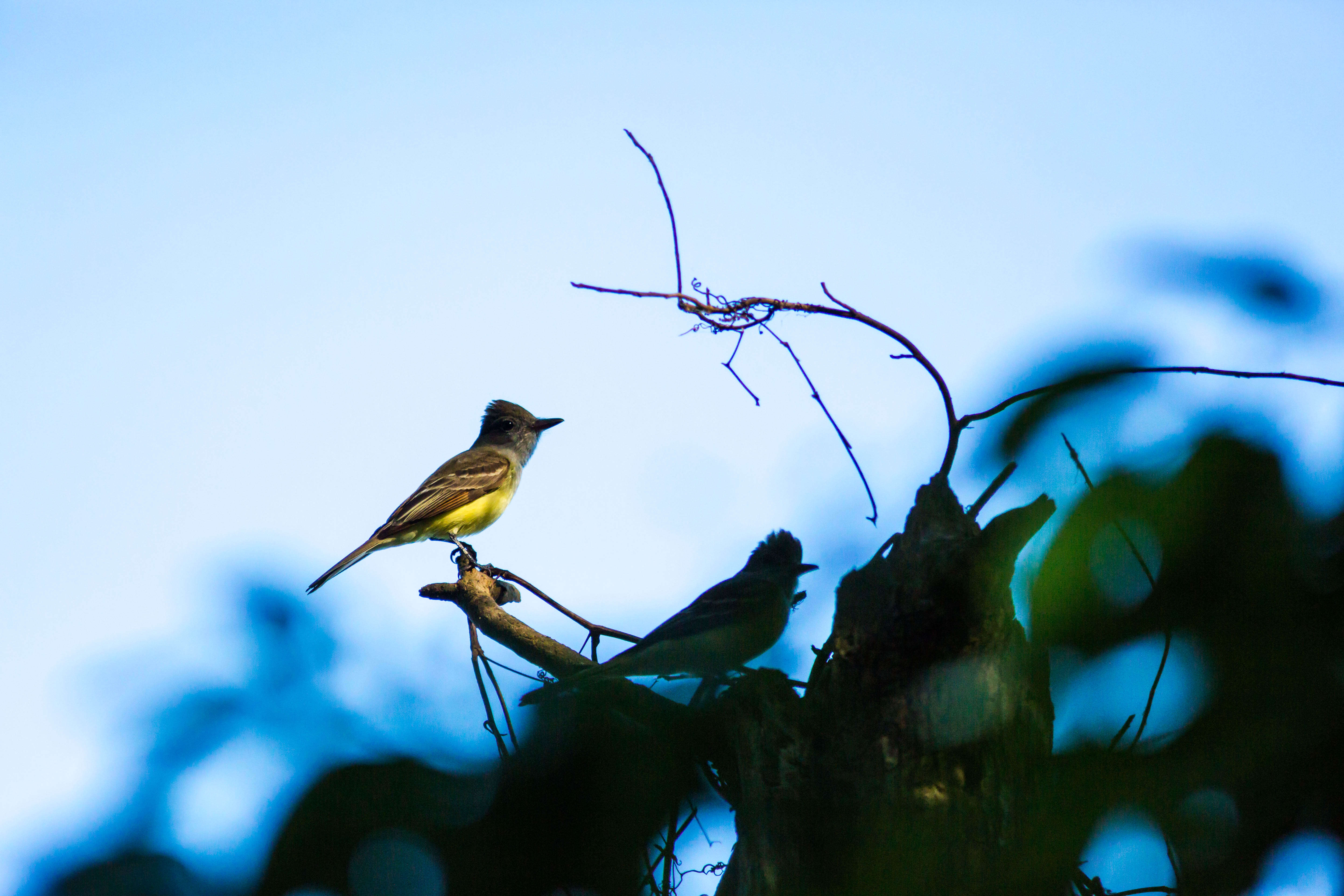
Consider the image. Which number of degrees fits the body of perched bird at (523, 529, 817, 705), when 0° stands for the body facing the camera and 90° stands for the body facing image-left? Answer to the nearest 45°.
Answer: approximately 270°

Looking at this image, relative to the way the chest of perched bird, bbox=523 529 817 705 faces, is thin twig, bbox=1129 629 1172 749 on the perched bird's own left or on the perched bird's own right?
on the perched bird's own right

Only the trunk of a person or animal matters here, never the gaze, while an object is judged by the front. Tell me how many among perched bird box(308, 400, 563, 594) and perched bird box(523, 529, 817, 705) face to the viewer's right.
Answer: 2

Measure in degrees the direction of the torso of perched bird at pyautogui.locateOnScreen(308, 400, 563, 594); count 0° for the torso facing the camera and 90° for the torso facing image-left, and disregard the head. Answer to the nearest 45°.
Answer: approximately 270°
